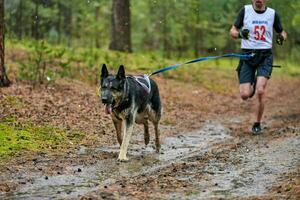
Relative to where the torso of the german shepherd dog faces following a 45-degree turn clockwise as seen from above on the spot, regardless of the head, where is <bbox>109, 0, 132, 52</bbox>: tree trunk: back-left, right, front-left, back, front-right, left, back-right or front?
right

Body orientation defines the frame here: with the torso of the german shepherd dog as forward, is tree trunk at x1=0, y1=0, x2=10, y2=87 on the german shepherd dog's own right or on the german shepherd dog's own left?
on the german shepherd dog's own right
